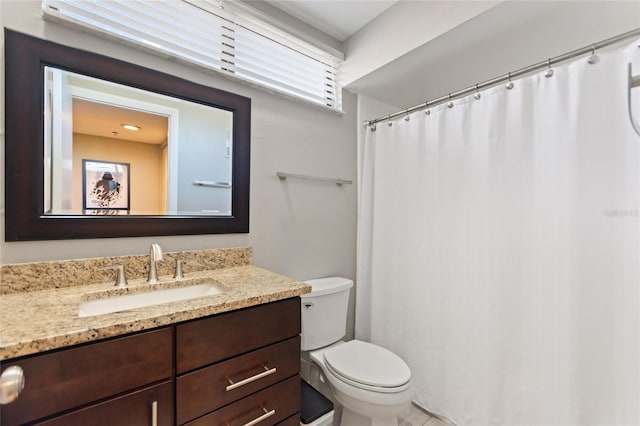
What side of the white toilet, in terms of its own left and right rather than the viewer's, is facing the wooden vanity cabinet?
right

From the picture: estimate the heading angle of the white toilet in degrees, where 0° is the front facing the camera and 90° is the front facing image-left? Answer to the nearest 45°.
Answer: approximately 315°

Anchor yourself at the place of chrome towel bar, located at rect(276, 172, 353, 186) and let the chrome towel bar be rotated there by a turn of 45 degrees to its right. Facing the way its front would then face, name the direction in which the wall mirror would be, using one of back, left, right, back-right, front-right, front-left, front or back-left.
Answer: front-right

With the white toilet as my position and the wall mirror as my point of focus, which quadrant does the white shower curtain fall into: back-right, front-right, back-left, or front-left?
back-left

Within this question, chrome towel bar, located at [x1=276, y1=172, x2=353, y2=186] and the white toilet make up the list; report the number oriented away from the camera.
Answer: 0

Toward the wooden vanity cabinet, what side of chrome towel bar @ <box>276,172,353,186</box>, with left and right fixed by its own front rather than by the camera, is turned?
right

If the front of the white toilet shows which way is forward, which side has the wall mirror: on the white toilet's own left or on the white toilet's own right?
on the white toilet's own right

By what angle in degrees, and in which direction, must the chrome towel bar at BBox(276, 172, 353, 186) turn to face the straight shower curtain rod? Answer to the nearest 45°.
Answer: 0° — it already faces it
